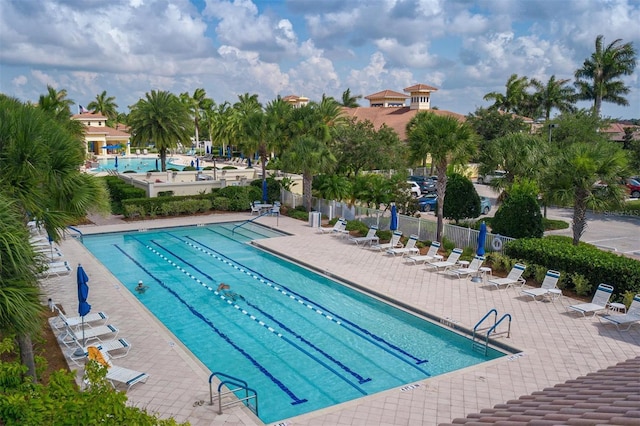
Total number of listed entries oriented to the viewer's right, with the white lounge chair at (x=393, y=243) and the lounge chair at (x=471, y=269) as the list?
0

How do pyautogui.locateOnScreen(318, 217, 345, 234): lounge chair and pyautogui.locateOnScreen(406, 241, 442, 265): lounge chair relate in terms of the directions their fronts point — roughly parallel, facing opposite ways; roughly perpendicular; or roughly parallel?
roughly parallel

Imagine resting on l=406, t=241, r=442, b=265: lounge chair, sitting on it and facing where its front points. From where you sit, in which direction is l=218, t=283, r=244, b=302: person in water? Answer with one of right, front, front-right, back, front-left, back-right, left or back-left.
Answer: front

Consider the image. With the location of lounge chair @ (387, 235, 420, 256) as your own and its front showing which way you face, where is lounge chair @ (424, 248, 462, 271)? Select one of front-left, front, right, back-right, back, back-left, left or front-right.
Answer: left

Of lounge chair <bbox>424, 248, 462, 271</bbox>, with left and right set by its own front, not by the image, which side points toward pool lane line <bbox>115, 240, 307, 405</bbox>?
front

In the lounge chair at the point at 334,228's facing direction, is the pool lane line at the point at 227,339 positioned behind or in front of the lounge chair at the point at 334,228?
in front

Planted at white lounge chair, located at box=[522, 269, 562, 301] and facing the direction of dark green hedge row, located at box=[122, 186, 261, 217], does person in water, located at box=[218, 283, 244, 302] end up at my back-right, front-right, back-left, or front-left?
front-left

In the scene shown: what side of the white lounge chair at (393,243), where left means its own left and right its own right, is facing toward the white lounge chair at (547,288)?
left

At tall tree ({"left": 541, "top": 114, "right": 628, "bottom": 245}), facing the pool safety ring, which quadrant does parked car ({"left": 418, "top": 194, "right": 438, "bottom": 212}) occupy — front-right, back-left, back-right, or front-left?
front-right

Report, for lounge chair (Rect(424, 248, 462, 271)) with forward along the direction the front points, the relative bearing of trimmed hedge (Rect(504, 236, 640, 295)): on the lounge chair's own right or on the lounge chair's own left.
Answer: on the lounge chair's own left

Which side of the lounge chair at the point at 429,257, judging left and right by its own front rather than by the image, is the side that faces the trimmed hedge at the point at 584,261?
left

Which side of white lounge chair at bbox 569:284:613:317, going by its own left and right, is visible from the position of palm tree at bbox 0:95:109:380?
front

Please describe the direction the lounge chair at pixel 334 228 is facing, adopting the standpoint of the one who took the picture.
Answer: facing the viewer and to the left of the viewer

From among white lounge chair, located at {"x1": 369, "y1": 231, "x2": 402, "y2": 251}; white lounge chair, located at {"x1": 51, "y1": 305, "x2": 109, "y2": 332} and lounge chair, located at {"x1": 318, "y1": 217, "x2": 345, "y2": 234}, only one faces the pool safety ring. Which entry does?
white lounge chair, located at {"x1": 51, "y1": 305, "x2": 109, "y2": 332}

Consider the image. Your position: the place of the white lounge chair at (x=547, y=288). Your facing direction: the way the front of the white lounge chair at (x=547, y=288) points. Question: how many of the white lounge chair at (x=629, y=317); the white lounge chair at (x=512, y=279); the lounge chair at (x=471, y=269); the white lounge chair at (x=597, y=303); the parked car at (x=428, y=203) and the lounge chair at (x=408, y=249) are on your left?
2

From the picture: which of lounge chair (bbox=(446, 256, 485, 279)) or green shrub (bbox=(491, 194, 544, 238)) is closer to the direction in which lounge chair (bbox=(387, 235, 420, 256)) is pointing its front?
the lounge chair

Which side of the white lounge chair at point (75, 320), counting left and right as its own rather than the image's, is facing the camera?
right

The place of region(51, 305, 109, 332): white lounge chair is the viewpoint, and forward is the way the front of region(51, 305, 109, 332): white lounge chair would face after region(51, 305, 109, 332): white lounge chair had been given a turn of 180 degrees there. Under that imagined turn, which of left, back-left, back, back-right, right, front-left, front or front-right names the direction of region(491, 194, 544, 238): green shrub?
back

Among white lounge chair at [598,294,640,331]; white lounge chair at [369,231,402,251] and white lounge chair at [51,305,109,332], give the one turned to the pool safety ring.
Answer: white lounge chair at [51,305,109,332]

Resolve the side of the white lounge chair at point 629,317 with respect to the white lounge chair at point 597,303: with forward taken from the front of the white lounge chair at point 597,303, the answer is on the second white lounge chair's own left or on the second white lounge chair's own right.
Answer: on the second white lounge chair's own left

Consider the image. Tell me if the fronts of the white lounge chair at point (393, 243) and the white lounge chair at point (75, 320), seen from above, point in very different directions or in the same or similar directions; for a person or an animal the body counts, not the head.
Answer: very different directions

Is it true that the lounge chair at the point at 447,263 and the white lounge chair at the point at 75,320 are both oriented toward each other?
yes
